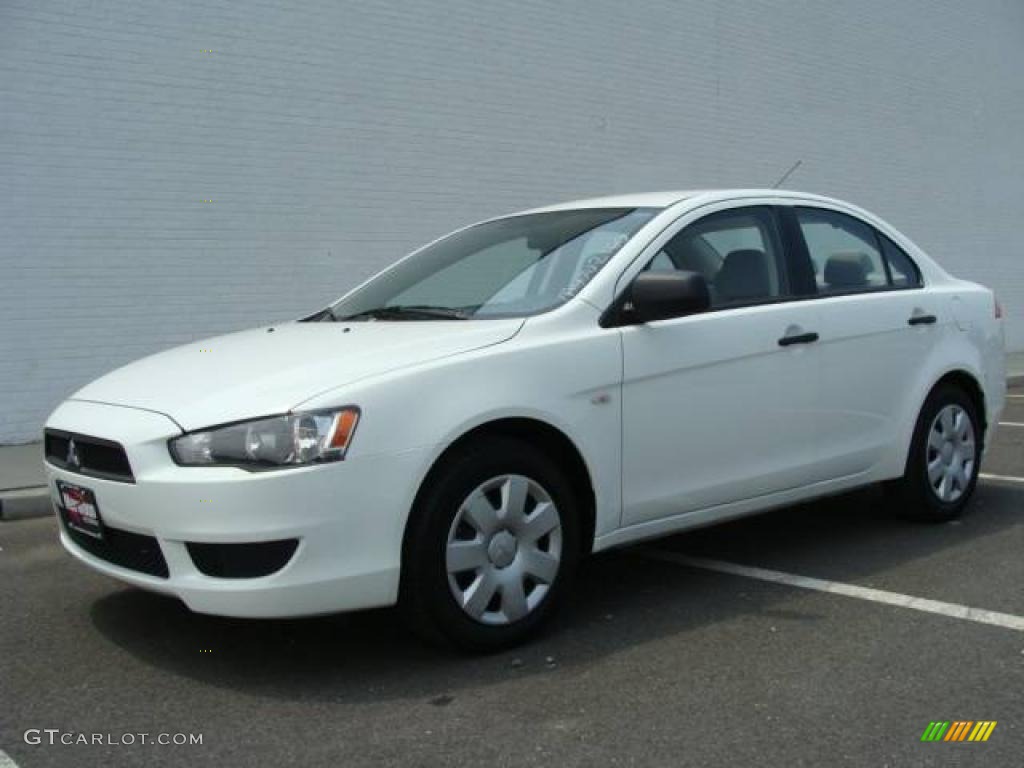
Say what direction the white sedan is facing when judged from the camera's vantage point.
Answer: facing the viewer and to the left of the viewer
